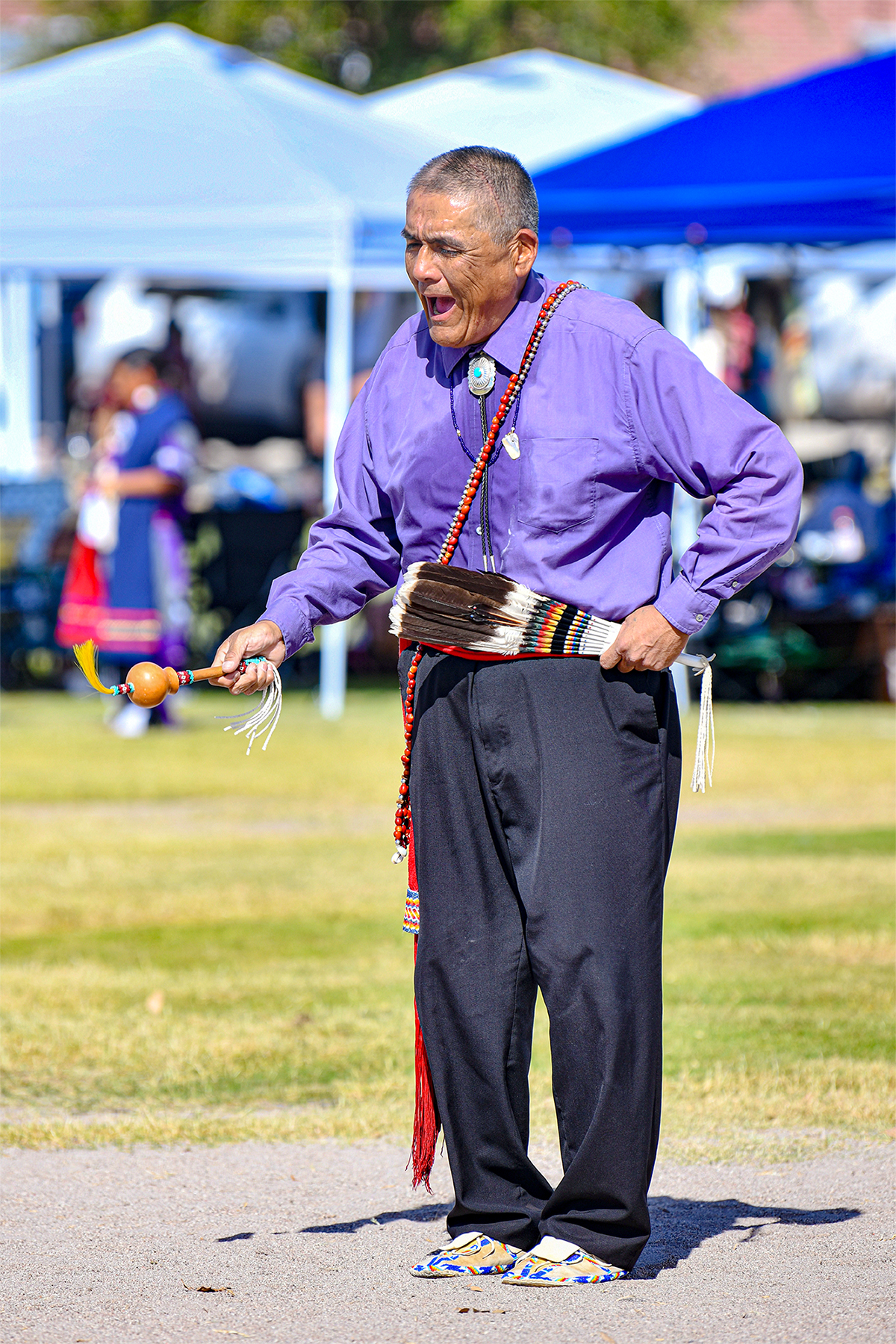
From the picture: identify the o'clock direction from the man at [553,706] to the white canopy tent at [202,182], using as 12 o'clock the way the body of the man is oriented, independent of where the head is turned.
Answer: The white canopy tent is roughly at 4 o'clock from the man.

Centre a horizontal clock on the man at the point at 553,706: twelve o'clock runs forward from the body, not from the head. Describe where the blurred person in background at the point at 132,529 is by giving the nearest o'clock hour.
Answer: The blurred person in background is roughly at 4 o'clock from the man.

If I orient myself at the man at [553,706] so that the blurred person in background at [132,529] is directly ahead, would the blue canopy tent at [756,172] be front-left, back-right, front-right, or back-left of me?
front-right

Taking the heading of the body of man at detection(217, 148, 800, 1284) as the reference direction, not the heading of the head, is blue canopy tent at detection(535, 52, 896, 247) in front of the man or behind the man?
behind

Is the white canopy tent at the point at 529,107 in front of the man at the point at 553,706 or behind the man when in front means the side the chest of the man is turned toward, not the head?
behind

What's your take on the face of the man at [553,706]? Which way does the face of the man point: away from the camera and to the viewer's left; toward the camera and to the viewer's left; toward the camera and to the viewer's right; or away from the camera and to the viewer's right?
toward the camera and to the viewer's left

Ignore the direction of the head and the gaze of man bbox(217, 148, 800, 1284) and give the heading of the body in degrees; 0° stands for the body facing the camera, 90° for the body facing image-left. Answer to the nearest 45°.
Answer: approximately 45°

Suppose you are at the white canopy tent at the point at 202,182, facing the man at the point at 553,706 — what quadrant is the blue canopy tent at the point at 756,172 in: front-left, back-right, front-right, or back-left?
front-left
